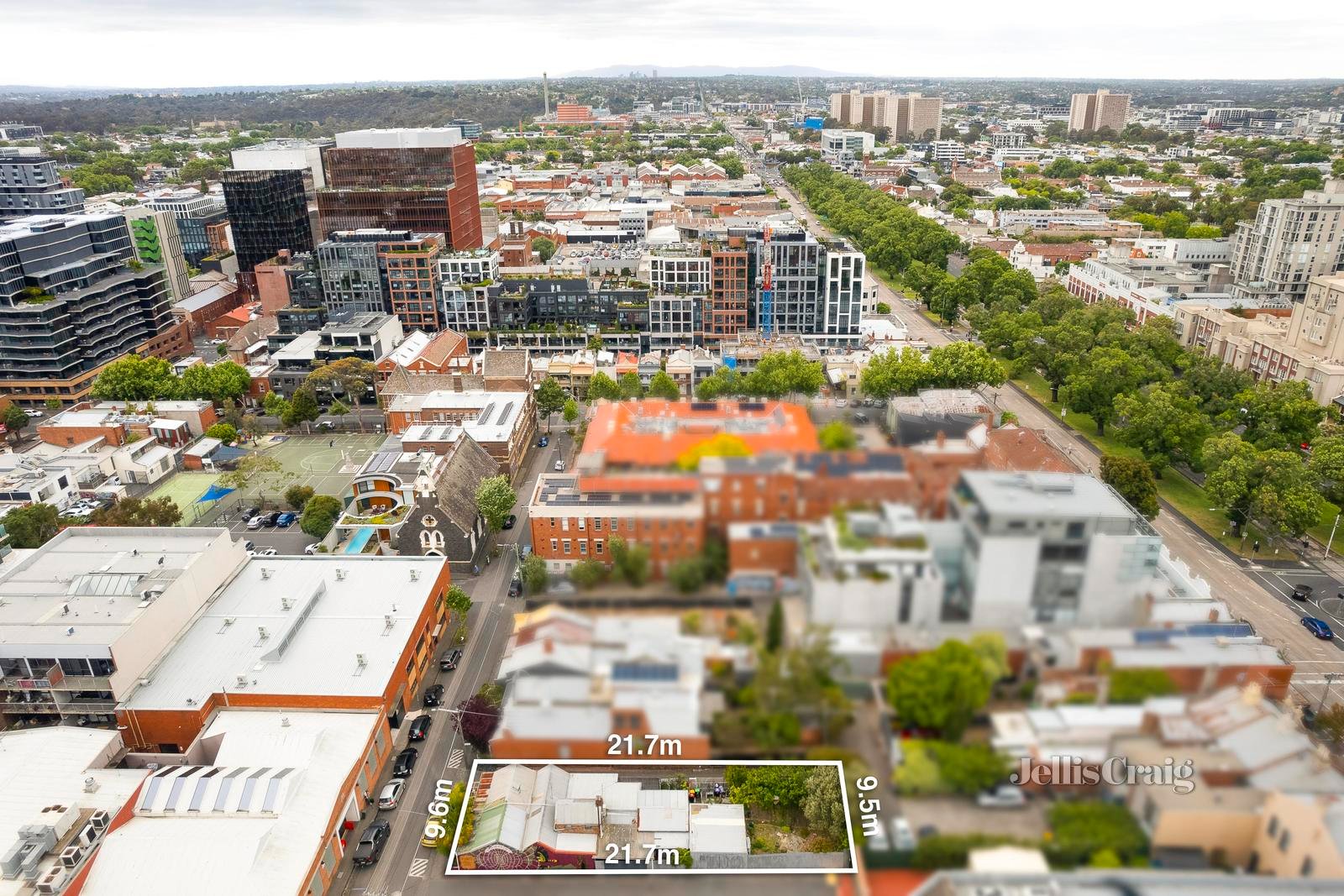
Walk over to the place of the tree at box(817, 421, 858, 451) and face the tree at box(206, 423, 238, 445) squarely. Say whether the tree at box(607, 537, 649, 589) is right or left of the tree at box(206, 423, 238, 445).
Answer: left

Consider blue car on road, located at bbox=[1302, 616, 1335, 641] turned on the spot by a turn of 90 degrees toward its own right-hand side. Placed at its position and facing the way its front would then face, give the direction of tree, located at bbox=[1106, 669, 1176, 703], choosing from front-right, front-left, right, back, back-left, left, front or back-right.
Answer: back
